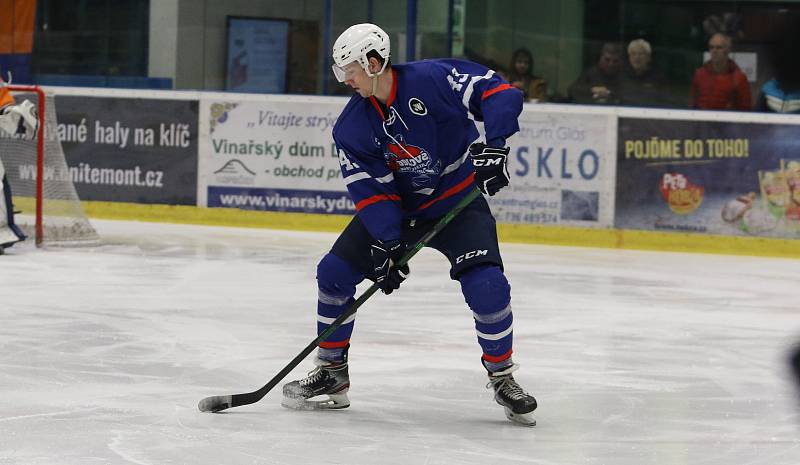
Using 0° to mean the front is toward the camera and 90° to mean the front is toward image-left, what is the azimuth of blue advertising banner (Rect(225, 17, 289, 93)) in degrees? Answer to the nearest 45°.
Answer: approximately 0°

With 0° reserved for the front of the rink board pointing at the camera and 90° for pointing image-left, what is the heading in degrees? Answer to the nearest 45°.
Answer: approximately 0°

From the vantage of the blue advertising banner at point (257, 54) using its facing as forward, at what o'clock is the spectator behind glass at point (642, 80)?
The spectator behind glass is roughly at 10 o'clock from the blue advertising banner.

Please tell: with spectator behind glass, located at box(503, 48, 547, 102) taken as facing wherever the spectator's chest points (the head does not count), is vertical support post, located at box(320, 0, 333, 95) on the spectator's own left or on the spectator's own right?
on the spectator's own right

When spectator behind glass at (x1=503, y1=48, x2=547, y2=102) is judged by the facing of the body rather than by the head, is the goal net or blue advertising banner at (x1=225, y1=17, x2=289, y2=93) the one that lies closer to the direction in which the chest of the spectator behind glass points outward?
the goal net

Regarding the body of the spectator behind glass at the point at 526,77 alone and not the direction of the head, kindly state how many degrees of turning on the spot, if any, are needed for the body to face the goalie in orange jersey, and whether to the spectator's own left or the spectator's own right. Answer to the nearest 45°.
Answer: approximately 45° to the spectator's own right
